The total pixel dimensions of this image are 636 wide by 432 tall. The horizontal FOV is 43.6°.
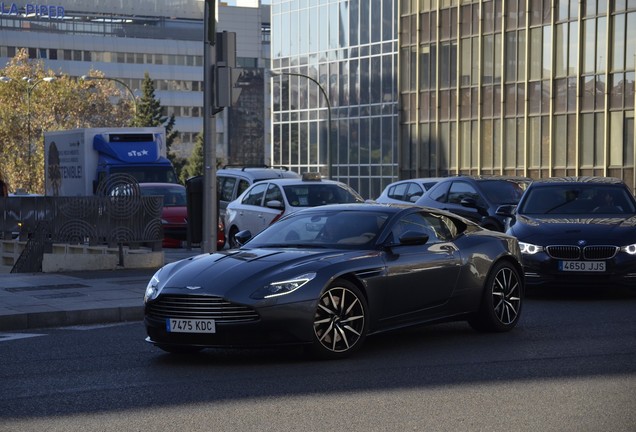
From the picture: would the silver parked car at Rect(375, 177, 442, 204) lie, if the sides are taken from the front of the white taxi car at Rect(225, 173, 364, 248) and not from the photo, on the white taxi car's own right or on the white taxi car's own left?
on the white taxi car's own left

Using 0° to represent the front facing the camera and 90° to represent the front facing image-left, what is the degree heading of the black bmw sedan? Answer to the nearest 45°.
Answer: approximately 0°

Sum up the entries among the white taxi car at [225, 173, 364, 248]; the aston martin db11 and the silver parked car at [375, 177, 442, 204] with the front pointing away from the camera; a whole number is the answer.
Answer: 0

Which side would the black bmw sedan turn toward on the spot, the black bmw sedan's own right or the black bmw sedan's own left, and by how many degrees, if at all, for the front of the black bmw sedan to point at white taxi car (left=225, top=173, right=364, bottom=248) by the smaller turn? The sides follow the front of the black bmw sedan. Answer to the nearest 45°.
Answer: approximately 135° to the black bmw sedan's own right

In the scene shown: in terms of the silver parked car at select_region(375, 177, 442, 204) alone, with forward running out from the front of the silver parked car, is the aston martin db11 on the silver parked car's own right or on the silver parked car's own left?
on the silver parked car's own right

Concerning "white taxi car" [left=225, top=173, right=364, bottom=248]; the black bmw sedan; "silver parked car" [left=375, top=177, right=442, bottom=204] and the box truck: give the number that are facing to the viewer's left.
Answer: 0

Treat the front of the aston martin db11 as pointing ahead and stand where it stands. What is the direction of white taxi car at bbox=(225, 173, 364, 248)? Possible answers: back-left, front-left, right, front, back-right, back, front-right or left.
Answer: back-right

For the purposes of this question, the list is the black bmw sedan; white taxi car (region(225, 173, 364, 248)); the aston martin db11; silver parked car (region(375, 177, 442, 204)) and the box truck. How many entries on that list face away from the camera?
0

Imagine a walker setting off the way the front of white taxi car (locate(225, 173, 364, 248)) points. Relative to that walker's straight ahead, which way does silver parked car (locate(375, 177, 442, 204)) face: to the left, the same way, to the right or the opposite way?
the same way

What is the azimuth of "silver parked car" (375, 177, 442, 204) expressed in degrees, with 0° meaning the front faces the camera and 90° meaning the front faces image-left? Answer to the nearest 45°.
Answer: approximately 315°

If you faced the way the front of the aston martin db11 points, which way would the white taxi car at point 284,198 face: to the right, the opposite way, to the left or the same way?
to the left

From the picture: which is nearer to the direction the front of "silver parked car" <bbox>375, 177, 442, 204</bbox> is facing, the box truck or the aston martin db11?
the aston martin db11

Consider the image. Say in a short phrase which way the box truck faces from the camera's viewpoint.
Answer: facing the viewer and to the right of the viewer

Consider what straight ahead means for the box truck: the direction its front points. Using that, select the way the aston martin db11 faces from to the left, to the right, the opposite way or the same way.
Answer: to the right

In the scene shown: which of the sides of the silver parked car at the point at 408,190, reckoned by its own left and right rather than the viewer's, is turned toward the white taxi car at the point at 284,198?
right
